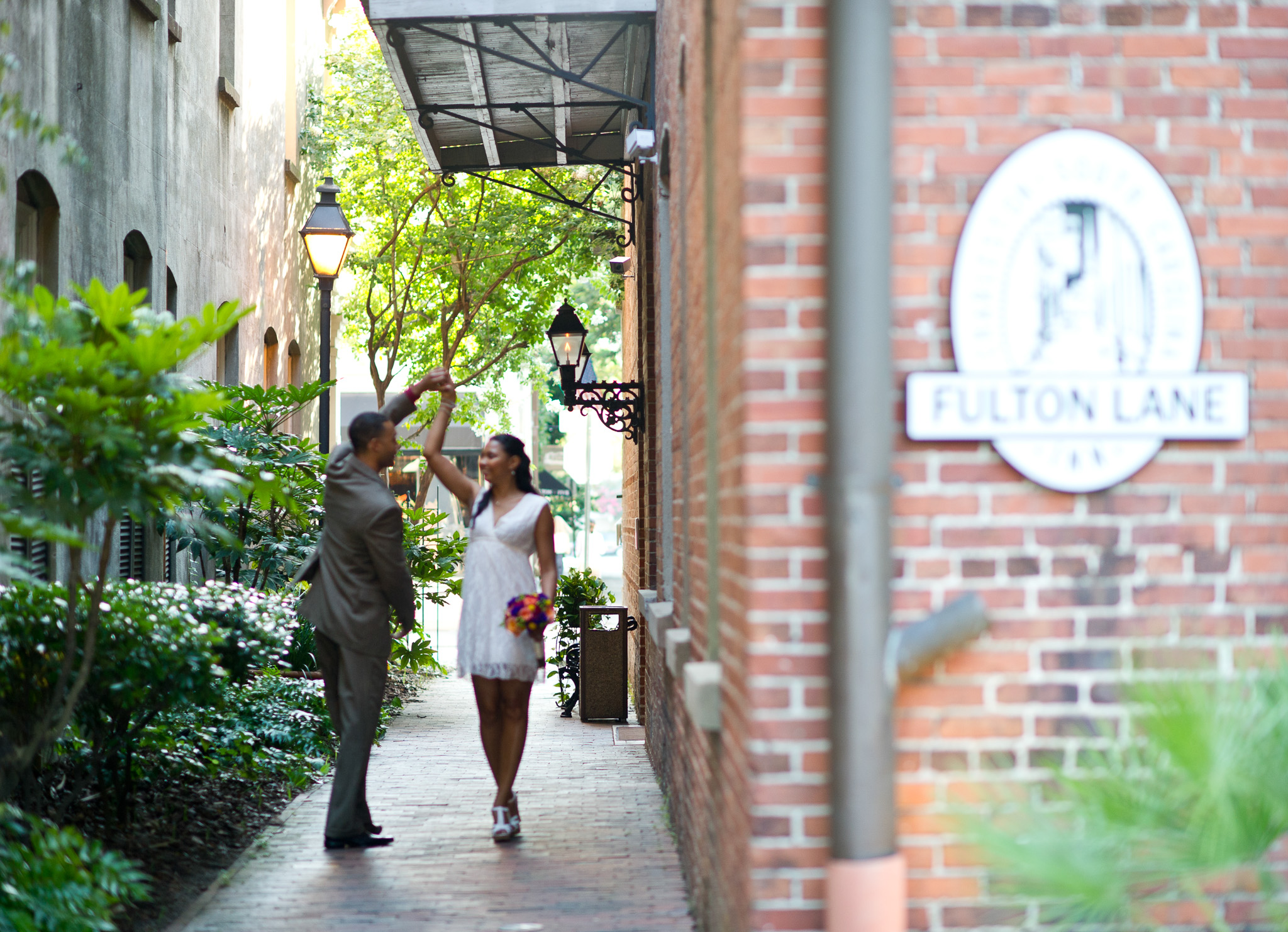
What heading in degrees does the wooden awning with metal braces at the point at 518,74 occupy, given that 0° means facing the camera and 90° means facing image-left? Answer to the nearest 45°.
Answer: approximately 90°

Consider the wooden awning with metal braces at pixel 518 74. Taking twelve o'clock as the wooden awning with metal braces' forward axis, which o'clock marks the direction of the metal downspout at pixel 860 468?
The metal downspout is roughly at 9 o'clock from the wooden awning with metal braces.

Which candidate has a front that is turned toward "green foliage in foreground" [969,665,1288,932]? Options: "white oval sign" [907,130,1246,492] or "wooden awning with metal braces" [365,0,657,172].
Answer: the white oval sign

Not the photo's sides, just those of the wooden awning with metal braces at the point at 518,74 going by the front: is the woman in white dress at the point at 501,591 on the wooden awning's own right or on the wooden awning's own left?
on the wooden awning's own left

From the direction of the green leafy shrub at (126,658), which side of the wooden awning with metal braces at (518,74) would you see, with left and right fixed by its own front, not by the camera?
left

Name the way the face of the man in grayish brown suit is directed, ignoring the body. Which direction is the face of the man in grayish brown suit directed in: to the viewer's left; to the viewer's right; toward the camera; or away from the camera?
to the viewer's right
